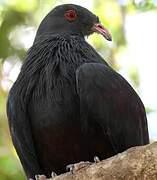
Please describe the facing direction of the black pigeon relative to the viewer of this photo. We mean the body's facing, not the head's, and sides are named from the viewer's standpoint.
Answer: facing the viewer and to the left of the viewer
